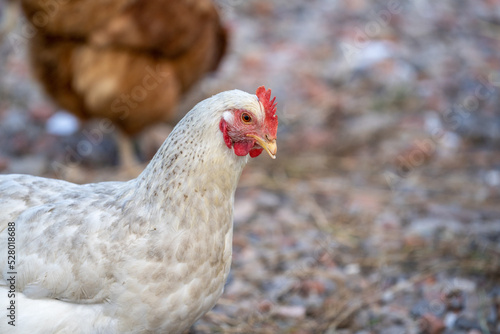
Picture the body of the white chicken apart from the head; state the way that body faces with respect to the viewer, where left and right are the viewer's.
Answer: facing to the right of the viewer
